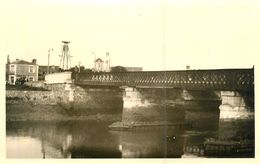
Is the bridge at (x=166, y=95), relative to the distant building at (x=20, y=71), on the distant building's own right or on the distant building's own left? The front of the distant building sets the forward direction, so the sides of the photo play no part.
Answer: on the distant building's own left

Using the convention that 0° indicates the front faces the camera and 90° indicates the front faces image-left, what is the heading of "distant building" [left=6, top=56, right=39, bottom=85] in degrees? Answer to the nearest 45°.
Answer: approximately 0°

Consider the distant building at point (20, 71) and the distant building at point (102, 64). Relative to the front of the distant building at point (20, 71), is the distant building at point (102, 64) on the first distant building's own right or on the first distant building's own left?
on the first distant building's own left

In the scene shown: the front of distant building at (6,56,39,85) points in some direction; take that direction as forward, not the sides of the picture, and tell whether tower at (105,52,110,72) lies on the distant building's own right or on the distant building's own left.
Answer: on the distant building's own left

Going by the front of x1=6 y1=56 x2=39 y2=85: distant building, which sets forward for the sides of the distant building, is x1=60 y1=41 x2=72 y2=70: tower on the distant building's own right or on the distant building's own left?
on the distant building's own left
